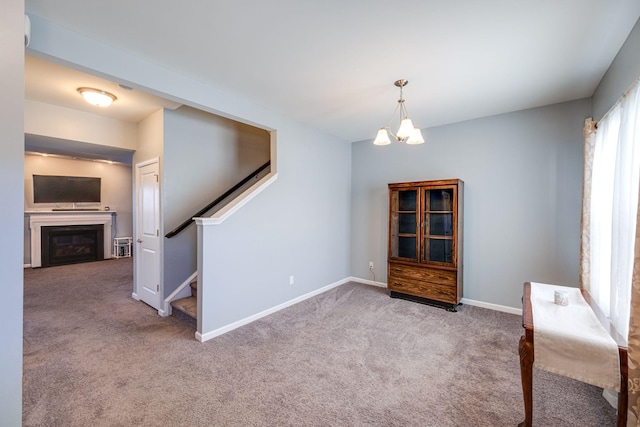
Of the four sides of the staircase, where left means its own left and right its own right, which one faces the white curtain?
left

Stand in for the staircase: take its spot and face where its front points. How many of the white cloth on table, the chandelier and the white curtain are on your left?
3

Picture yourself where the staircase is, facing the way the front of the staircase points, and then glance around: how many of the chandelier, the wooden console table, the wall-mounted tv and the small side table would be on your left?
2

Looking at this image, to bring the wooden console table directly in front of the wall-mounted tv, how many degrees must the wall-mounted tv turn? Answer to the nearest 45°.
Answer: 0° — it already faces it

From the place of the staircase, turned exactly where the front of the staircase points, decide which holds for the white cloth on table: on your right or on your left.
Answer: on your left

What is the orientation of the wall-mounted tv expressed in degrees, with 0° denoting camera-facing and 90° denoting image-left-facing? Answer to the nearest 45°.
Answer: approximately 0°

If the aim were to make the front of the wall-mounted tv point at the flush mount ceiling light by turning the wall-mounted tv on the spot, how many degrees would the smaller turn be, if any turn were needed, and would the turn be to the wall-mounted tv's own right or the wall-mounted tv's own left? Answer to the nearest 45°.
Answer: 0° — it already faces it
